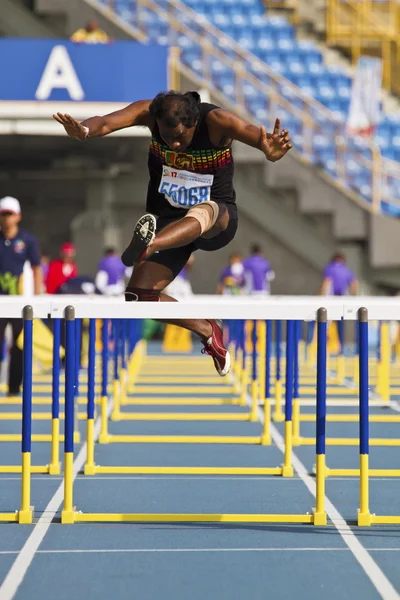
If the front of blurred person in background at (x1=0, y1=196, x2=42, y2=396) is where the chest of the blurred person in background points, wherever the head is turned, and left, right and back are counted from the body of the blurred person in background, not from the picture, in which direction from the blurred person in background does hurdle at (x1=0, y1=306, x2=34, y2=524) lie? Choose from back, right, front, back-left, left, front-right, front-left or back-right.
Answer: front

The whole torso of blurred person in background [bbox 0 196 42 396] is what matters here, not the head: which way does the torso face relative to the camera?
toward the camera

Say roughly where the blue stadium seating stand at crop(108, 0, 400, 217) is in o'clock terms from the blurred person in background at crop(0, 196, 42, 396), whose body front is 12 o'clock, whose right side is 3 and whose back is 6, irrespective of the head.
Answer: The blue stadium seating stand is roughly at 7 o'clock from the blurred person in background.
